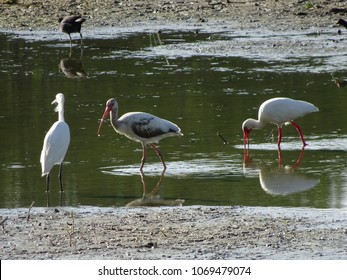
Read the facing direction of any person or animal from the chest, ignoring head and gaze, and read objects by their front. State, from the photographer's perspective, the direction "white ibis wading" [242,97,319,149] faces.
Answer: facing to the left of the viewer

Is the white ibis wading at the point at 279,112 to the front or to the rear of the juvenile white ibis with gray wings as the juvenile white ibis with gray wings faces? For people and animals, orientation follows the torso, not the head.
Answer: to the rear

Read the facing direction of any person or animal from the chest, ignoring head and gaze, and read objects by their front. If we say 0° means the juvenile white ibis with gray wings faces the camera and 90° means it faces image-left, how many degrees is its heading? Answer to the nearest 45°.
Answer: approximately 90°

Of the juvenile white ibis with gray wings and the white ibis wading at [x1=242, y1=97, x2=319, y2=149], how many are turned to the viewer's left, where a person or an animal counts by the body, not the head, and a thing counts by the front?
2

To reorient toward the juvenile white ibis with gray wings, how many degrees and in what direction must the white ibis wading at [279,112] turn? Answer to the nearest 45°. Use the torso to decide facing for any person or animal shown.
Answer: approximately 45° to its left
